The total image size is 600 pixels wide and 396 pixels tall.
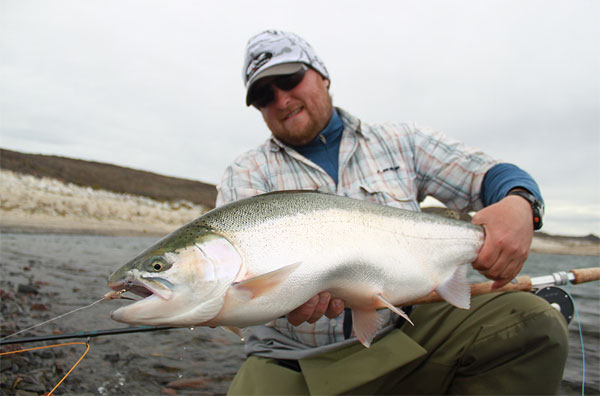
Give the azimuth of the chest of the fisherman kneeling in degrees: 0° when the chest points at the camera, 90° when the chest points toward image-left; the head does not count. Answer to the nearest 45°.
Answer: approximately 0°
